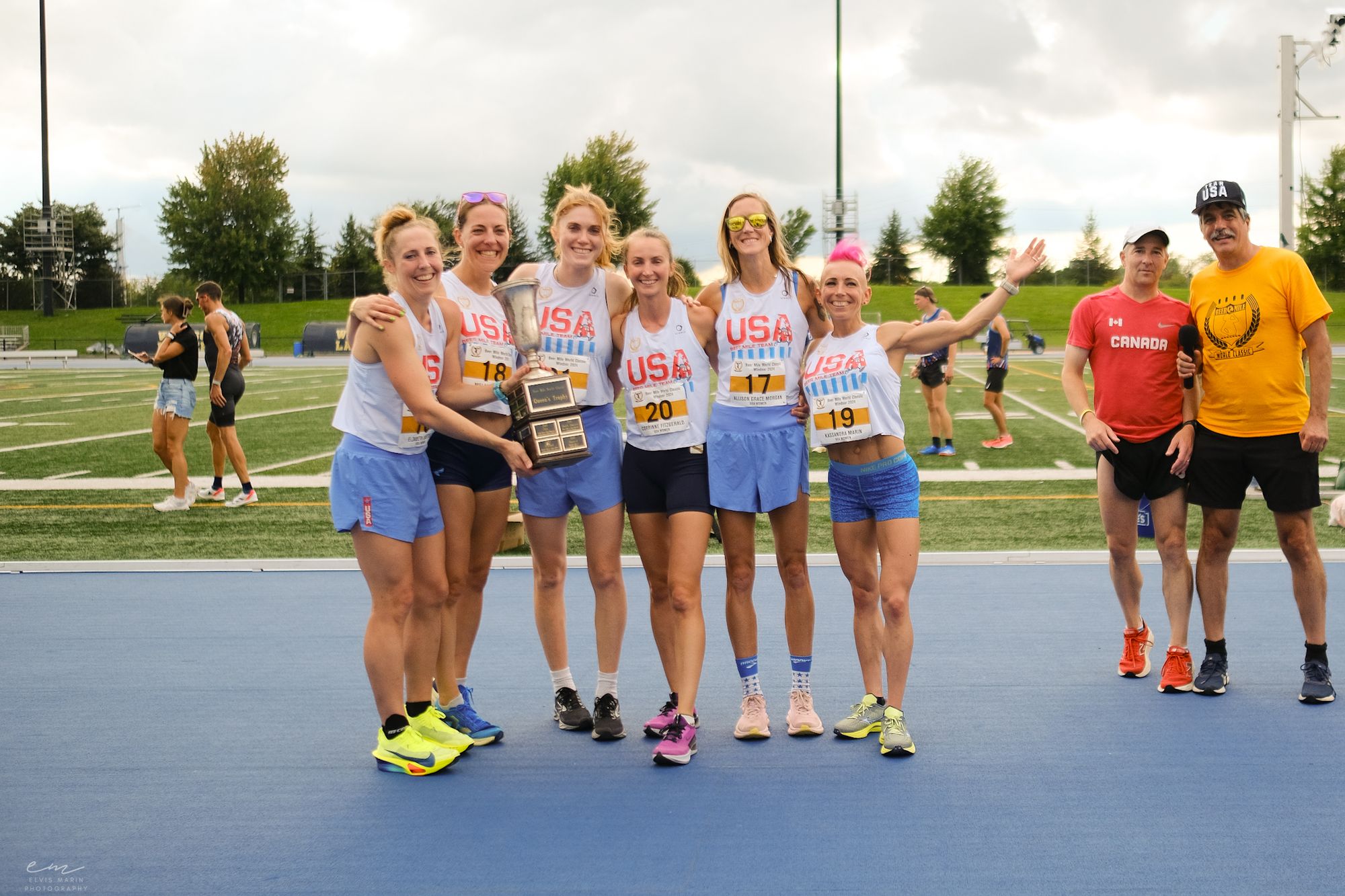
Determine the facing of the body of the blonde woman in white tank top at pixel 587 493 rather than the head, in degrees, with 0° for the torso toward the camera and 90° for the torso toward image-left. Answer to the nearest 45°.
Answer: approximately 0°

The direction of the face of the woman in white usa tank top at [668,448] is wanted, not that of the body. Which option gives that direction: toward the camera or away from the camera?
toward the camera

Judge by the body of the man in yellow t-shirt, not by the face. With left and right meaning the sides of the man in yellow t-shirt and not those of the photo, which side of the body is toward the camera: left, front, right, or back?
front

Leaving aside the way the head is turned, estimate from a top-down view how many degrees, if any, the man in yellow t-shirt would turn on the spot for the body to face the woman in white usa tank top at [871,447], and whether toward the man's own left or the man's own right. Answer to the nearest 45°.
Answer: approximately 45° to the man's own right

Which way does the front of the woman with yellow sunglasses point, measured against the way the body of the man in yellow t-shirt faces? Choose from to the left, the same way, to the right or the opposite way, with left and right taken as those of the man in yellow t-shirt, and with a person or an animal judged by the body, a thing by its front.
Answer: the same way

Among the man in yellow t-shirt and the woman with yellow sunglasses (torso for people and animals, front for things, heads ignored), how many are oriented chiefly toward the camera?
2

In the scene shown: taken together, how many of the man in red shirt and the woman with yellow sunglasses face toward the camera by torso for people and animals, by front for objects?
2

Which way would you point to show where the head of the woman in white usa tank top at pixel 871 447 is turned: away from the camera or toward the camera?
toward the camera

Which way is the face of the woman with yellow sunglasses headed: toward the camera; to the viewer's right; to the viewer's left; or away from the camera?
toward the camera

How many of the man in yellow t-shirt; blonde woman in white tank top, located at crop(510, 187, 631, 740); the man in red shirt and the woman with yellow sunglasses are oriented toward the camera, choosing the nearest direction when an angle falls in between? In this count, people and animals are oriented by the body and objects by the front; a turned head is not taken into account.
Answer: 4

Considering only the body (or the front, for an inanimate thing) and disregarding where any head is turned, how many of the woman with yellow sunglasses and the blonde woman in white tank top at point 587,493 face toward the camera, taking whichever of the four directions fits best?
2

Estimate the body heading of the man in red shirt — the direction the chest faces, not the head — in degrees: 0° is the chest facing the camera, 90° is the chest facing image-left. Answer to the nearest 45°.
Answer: approximately 0°

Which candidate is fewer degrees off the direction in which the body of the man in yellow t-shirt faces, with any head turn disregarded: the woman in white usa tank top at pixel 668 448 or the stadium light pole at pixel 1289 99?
the woman in white usa tank top
